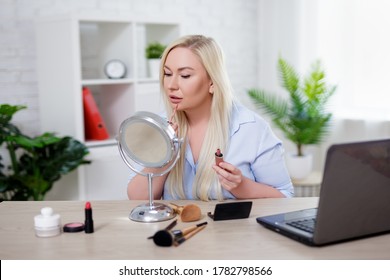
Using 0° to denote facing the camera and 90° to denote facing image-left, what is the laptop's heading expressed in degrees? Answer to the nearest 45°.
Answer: approximately 135°

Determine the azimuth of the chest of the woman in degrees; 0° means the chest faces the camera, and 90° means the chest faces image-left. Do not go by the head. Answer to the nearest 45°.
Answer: approximately 45°

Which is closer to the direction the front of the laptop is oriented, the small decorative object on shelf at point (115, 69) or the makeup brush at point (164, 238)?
the small decorative object on shelf

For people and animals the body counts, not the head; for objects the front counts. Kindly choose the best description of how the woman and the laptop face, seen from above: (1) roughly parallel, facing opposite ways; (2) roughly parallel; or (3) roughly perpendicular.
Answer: roughly perpendicular

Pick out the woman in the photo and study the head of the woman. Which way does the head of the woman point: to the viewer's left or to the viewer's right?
to the viewer's left

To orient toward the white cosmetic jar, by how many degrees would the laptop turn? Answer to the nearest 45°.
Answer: approximately 45° to its left

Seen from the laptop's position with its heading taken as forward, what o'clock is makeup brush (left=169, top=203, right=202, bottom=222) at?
The makeup brush is roughly at 11 o'clock from the laptop.
